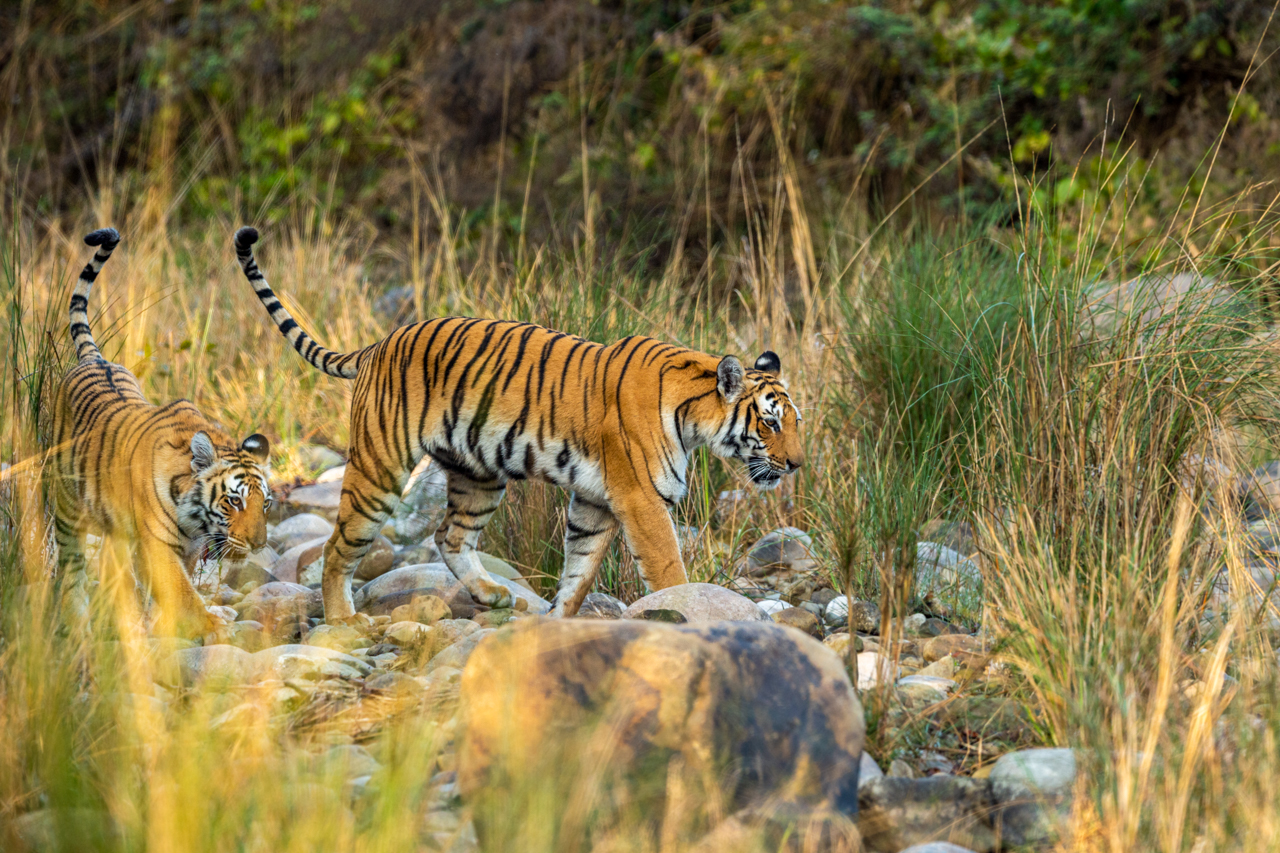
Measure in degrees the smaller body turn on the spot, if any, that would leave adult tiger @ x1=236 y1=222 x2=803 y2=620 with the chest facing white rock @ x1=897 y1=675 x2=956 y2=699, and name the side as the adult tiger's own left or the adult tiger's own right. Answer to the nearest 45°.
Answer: approximately 45° to the adult tiger's own right

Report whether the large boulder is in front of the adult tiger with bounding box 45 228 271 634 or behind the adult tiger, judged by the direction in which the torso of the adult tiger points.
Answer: in front

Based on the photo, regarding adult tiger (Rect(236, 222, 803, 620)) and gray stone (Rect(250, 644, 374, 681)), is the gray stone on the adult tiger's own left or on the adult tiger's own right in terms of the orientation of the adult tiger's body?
on the adult tiger's own right

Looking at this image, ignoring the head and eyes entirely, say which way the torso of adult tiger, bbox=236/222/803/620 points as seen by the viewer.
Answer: to the viewer's right

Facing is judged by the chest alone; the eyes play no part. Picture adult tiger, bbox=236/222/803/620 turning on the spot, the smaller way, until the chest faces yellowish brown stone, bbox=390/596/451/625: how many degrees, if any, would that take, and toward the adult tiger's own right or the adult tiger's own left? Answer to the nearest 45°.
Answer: approximately 135° to the adult tiger's own right

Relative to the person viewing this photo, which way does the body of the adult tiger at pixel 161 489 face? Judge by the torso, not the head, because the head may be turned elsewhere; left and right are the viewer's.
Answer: facing the viewer and to the right of the viewer

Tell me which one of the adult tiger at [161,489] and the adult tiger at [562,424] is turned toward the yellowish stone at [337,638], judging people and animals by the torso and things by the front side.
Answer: the adult tiger at [161,489]

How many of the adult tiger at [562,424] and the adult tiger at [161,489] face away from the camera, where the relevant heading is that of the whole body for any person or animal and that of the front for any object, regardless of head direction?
0

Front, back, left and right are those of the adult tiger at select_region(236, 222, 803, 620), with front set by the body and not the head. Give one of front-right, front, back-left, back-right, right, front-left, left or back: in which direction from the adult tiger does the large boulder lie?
right

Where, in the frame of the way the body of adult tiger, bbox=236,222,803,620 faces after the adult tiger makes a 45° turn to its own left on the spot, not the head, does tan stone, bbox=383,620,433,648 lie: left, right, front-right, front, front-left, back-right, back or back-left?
back
